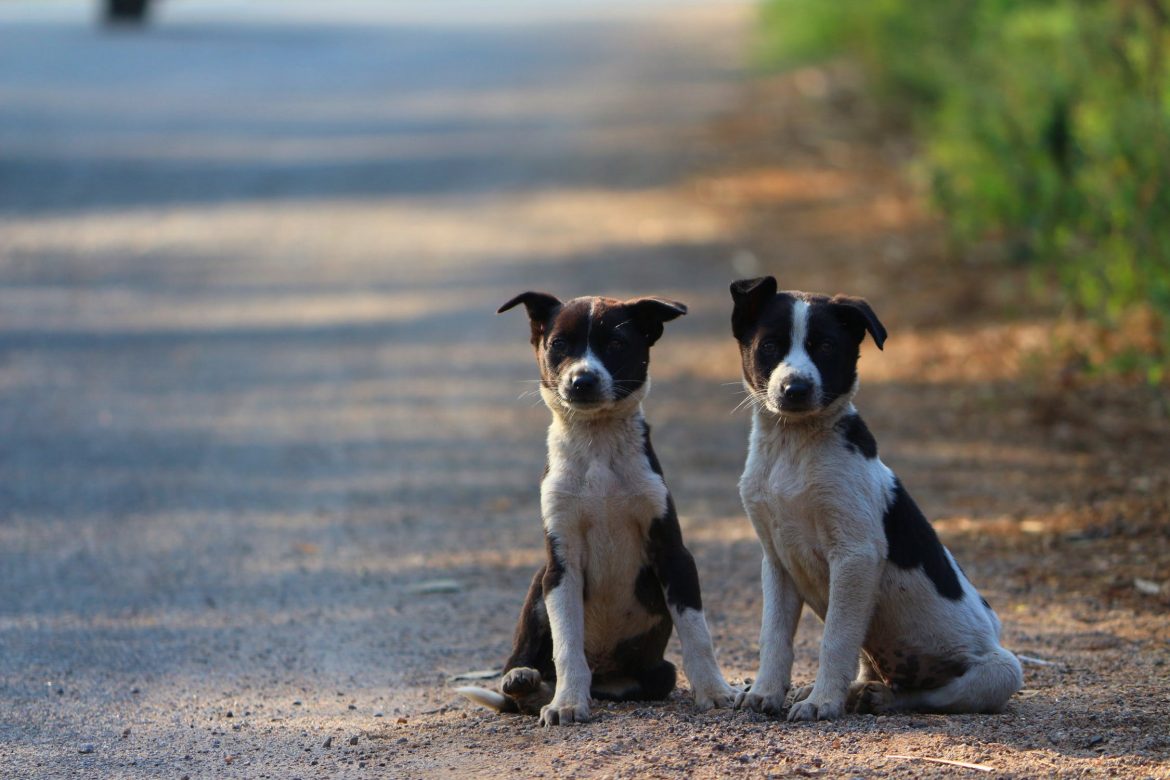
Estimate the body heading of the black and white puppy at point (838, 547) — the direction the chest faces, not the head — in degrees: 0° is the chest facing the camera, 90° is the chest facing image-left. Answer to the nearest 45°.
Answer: approximately 45°

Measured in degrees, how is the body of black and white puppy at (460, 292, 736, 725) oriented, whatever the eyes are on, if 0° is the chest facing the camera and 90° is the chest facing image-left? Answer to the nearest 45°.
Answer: approximately 0°

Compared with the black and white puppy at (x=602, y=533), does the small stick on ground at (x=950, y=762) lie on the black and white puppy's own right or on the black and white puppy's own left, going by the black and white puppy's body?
on the black and white puppy's own left

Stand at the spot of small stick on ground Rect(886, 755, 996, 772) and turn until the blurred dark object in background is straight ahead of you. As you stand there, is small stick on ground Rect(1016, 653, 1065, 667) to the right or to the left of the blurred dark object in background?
right

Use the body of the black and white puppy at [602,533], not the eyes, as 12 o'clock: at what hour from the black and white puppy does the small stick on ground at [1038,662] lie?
The small stick on ground is roughly at 8 o'clock from the black and white puppy.

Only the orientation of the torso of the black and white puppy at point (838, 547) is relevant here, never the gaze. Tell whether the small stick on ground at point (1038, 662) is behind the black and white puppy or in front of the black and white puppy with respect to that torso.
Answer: behind

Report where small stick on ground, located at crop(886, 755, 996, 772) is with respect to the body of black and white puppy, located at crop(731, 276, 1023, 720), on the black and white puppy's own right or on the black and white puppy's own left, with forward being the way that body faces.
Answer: on the black and white puppy's own left

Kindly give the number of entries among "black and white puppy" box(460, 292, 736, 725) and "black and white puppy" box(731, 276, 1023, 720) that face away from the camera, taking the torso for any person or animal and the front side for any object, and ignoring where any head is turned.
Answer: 0

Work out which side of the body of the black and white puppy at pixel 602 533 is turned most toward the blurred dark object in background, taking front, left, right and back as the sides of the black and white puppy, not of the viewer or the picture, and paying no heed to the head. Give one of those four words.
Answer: back

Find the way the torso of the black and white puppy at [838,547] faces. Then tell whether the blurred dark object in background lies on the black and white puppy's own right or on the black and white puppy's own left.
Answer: on the black and white puppy's own right

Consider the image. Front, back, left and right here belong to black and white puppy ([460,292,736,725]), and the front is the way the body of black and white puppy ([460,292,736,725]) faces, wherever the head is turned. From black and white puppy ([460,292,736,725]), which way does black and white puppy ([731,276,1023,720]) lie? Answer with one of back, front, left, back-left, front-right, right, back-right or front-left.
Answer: left
